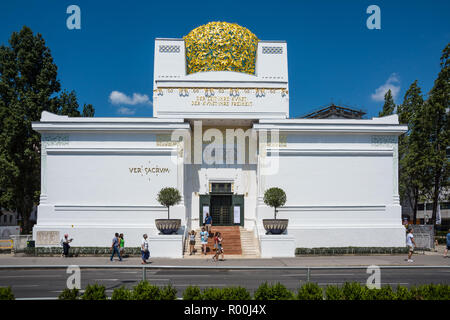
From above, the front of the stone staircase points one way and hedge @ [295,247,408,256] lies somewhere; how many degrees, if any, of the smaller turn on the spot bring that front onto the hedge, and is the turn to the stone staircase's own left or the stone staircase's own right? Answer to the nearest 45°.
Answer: approximately 90° to the stone staircase's own left

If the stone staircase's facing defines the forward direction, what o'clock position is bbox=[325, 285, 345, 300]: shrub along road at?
The shrub along road is roughly at 12 o'clock from the stone staircase.

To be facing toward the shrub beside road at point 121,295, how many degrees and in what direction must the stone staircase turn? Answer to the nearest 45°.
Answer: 0° — it already faces it

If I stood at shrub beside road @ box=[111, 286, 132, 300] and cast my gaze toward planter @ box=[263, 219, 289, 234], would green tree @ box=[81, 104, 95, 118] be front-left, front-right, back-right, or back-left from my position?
front-left

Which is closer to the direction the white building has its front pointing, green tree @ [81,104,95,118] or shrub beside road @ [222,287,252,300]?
the shrub beside road

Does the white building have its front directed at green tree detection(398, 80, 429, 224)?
no

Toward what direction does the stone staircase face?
toward the camera

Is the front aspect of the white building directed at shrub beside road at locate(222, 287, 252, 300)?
yes

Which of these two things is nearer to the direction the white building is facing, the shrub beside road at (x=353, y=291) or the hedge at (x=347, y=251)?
the shrub beside road

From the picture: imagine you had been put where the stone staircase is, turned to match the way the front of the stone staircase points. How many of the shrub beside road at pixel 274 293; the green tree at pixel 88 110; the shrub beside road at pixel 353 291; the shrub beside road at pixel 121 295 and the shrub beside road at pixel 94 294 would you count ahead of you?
4

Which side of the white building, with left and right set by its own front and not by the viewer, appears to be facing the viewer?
front

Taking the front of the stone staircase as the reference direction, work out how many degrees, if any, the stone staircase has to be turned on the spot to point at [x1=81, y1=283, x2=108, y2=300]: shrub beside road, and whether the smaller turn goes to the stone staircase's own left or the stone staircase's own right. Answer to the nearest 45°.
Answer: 0° — it already faces it
